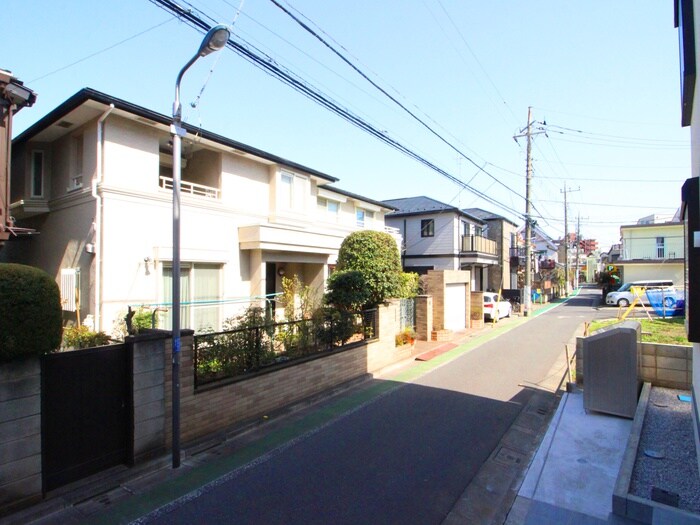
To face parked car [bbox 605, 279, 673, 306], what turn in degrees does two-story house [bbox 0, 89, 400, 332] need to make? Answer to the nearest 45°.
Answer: approximately 45° to its left

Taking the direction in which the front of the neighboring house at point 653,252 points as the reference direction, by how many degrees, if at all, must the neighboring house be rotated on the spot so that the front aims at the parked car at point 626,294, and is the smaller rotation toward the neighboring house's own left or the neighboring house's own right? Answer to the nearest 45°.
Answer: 0° — it already faces it

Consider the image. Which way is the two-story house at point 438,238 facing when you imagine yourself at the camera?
facing the viewer and to the right of the viewer

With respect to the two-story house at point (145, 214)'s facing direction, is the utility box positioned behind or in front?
in front

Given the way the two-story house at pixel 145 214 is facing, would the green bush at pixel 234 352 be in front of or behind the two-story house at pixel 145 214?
in front

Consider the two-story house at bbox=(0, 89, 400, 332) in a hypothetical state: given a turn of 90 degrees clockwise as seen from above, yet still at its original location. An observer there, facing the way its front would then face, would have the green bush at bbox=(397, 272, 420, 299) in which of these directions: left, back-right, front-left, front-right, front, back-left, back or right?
back-left

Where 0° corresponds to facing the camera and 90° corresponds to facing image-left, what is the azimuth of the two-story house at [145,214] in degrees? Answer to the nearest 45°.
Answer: approximately 315°

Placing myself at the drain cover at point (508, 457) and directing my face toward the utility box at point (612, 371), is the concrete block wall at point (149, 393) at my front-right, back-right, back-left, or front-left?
back-left

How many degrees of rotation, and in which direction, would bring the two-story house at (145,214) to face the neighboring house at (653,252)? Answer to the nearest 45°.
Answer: approximately 45° to its left

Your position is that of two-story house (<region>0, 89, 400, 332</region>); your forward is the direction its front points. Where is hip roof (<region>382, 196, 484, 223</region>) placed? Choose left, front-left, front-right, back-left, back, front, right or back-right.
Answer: left
